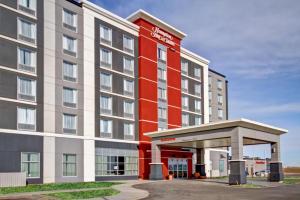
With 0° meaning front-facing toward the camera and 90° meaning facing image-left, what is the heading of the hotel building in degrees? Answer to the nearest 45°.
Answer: approximately 315°
